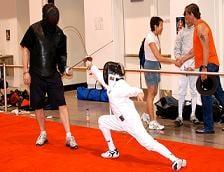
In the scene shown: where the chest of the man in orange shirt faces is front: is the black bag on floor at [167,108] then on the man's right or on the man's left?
on the man's right

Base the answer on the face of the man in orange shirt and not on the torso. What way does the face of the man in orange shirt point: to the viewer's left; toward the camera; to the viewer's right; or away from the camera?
to the viewer's left

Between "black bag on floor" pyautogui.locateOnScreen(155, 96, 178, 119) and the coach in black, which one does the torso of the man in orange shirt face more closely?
the coach in black

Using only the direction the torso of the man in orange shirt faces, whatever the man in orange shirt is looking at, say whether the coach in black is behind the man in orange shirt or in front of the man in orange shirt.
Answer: in front

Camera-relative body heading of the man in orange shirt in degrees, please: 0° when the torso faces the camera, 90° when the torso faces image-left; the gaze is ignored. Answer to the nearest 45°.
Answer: approximately 90°

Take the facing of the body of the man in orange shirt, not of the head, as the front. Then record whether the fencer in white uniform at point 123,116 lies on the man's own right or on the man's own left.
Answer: on the man's own left
